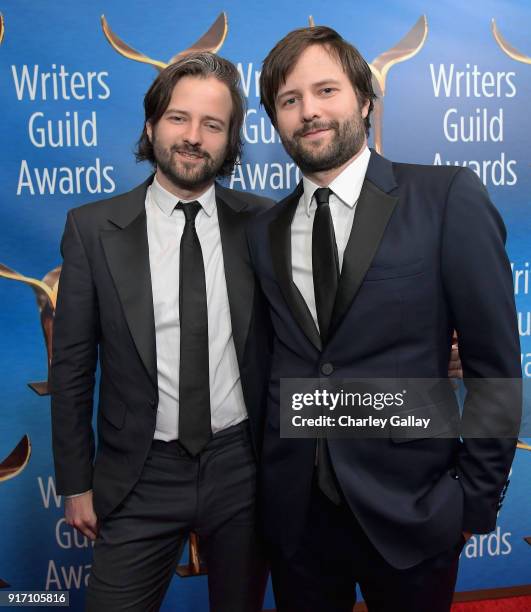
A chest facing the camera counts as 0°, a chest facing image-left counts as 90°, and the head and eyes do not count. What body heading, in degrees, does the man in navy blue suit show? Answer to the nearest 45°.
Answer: approximately 45°

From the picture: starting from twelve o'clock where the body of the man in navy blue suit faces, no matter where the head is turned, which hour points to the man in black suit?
The man in black suit is roughly at 2 o'clock from the man in navy blue suit.
